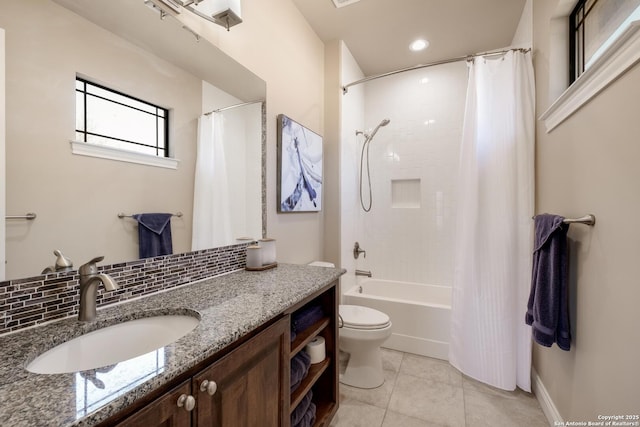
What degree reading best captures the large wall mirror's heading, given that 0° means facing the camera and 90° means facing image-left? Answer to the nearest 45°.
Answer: approximately 315°

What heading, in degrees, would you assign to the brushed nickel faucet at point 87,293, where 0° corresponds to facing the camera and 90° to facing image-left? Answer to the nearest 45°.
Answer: approximately 315°

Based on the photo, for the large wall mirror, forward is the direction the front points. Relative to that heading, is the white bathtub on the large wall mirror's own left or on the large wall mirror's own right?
on the large wall mirror's own left

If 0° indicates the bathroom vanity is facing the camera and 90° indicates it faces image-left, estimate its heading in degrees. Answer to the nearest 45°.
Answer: approximately 315°

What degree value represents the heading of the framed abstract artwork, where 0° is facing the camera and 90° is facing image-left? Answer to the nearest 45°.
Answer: approximately 315°

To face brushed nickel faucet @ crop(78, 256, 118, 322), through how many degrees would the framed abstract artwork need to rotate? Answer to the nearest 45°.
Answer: approximately 90° to its right
